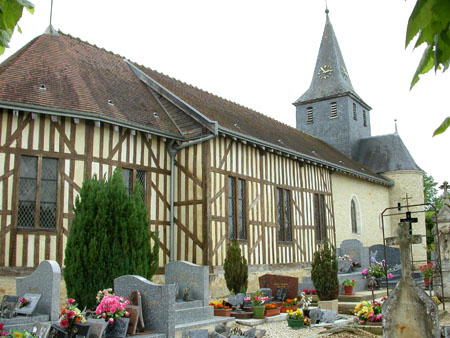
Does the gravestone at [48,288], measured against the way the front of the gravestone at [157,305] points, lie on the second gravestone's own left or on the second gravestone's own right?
on the second gravestone's own right

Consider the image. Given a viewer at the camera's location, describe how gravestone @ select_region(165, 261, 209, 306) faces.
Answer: facing the viewer and to the left of the viewer

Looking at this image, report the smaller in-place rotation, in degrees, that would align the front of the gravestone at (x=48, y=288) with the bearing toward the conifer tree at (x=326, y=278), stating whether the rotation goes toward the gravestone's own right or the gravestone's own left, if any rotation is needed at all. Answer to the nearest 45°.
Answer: approximately 135° to the gravestone's own left

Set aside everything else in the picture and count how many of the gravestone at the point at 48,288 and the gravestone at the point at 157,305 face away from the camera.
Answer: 0

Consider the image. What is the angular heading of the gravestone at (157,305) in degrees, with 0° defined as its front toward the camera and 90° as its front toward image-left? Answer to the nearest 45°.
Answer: approximately 45°

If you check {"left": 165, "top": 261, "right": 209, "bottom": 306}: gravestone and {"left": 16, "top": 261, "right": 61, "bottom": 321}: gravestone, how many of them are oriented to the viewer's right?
0
